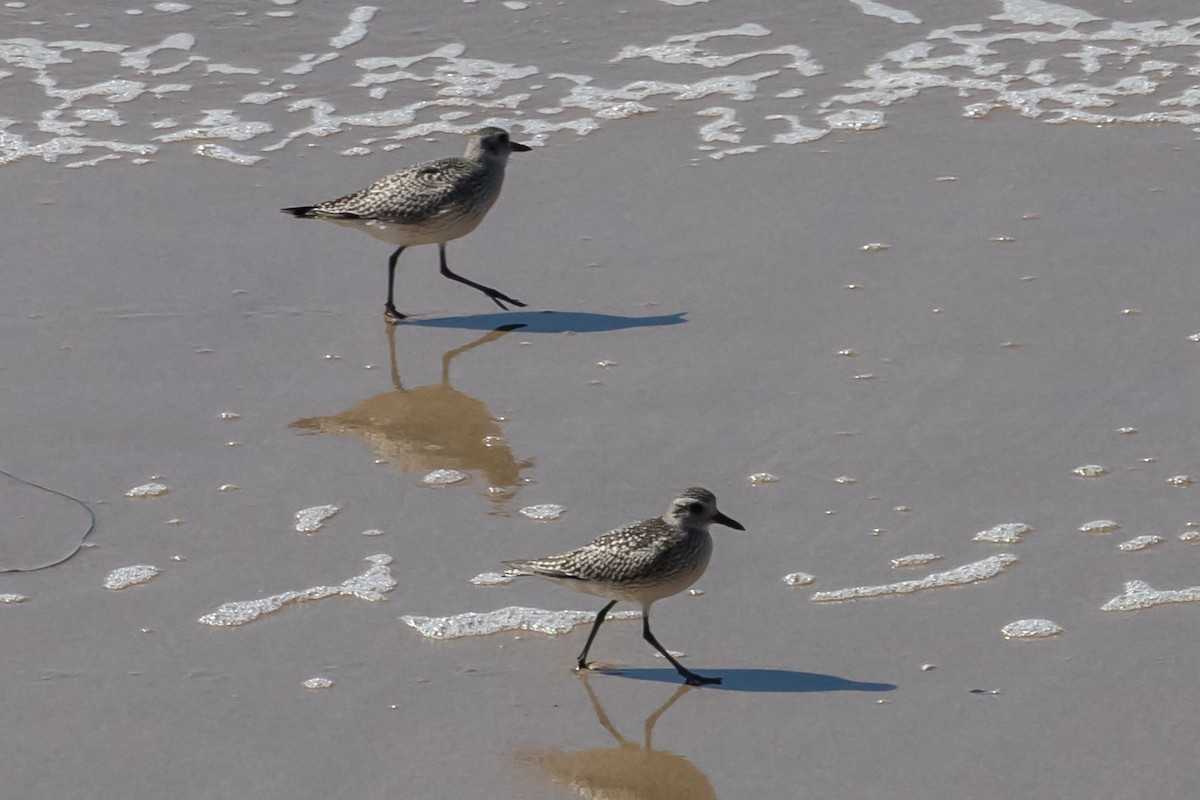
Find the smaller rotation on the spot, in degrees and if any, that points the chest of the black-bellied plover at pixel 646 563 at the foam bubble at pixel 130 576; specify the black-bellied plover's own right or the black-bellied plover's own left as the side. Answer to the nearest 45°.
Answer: approximately 180°

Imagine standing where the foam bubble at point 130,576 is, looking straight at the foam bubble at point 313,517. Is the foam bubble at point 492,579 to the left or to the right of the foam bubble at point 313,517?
right

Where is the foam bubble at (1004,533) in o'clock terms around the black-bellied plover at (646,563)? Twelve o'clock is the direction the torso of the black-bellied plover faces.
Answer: The foam bubble is roughly at 11 o'clock from the black-bellied plover.

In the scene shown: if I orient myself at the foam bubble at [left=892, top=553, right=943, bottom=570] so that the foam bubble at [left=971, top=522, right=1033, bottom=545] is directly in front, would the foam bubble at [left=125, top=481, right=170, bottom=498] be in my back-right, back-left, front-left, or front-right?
back-left

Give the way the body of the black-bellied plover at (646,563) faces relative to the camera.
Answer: to the viewer's right

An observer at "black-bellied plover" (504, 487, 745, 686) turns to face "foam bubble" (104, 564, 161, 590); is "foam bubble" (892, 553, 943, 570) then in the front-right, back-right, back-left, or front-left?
back-right

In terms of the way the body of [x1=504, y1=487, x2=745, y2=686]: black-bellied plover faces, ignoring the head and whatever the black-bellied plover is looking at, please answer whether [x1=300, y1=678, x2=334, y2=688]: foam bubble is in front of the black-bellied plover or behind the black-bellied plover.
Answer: behind

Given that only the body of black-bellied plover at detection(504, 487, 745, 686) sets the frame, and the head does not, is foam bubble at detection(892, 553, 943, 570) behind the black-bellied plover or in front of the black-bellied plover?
in front

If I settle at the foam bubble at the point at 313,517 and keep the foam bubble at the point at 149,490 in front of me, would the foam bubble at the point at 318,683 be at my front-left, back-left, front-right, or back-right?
back-left

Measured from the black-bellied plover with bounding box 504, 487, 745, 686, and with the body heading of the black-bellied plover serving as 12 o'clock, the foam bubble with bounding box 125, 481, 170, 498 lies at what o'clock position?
The foam bubble is roughly at 7 o'clock from the black-bellied plover.

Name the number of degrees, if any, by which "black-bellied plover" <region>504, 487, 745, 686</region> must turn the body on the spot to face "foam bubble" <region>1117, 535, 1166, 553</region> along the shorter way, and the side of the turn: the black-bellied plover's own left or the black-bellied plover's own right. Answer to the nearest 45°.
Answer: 0° — it already faces it

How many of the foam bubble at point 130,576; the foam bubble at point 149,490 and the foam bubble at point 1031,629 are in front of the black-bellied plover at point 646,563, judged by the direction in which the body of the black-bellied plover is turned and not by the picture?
1

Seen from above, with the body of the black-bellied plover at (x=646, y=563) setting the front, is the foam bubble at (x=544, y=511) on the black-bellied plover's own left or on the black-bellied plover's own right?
on the black-bellied plover's own left

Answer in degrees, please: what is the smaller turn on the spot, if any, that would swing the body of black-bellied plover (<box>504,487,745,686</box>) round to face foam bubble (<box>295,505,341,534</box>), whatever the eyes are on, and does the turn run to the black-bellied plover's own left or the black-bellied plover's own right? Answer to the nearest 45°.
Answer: approximately 135° to the black-bellied plover's own left
